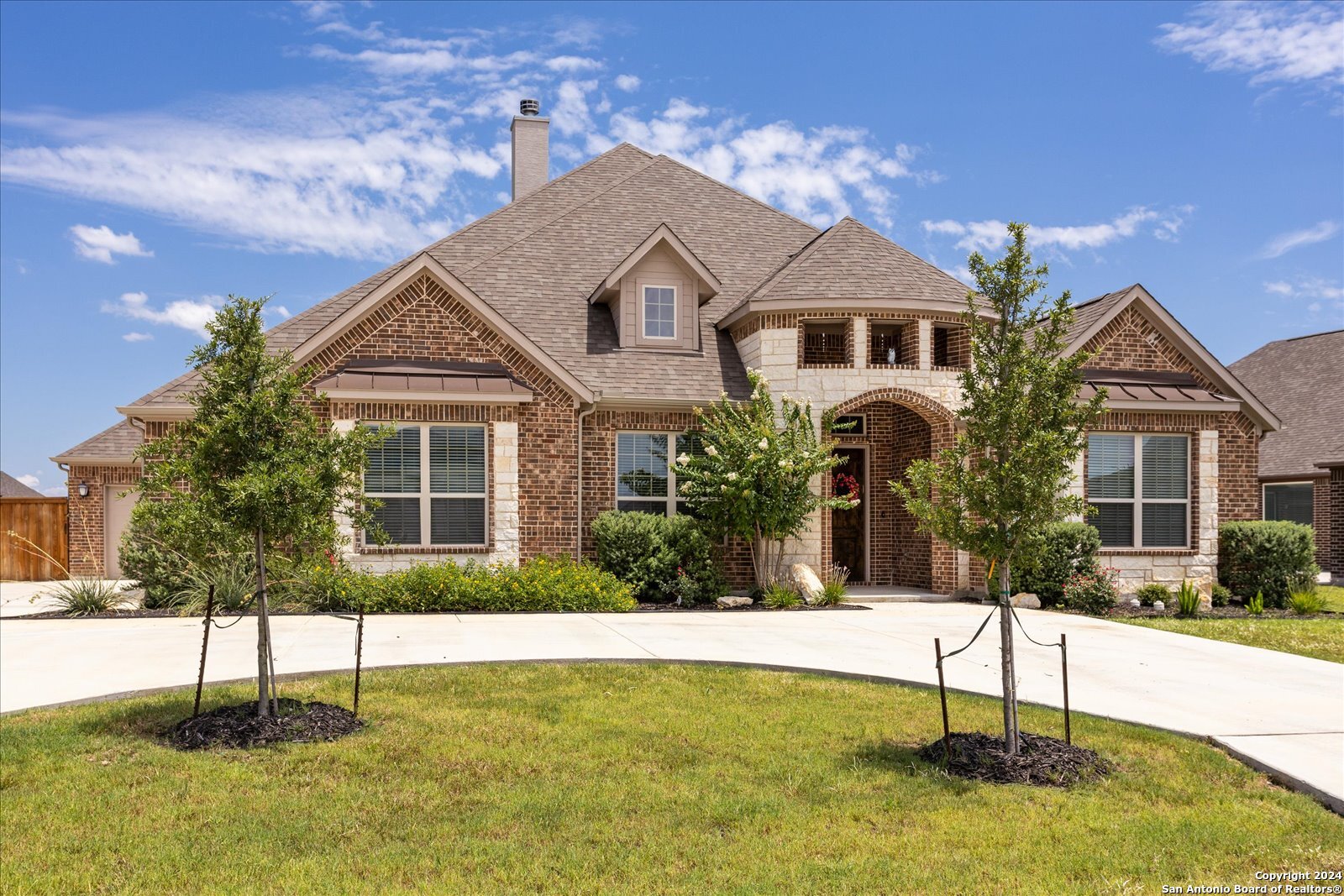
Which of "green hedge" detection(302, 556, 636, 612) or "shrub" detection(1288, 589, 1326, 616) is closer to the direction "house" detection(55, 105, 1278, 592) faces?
the green hedge

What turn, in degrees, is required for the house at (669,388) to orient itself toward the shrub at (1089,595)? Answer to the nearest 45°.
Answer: approximately 90° to its left

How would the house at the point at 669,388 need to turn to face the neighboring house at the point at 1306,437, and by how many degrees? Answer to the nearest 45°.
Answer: approximately 135° to its left

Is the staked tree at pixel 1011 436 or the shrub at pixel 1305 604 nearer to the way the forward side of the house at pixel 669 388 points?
the staked tree

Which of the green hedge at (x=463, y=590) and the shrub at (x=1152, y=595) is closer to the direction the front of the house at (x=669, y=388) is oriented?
the green hedge

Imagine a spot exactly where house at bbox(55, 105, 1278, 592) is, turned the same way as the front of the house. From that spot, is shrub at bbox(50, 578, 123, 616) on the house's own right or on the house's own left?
on the house's own right

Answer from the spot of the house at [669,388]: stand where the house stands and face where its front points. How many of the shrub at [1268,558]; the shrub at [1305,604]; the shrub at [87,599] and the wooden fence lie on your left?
2

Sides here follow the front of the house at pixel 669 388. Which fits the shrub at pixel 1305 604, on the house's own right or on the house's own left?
on the house's own left

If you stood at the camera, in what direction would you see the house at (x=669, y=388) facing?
facing the viewer

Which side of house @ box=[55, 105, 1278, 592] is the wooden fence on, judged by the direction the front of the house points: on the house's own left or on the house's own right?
on the house's own right

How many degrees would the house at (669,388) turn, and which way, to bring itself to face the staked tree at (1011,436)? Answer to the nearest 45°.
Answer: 0° — it already faces it

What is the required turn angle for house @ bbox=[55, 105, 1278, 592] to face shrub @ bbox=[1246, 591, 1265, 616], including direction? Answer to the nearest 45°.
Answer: approximately 90° to its left
